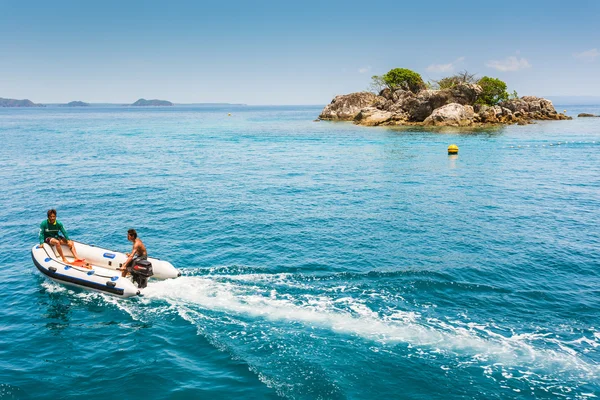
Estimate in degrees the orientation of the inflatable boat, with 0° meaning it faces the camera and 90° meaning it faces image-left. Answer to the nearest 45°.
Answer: approximately 135°

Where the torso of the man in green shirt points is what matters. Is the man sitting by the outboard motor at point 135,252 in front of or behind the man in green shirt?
in front

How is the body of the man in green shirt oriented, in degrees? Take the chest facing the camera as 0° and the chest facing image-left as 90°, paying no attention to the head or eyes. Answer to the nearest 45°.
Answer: approximately 315°
